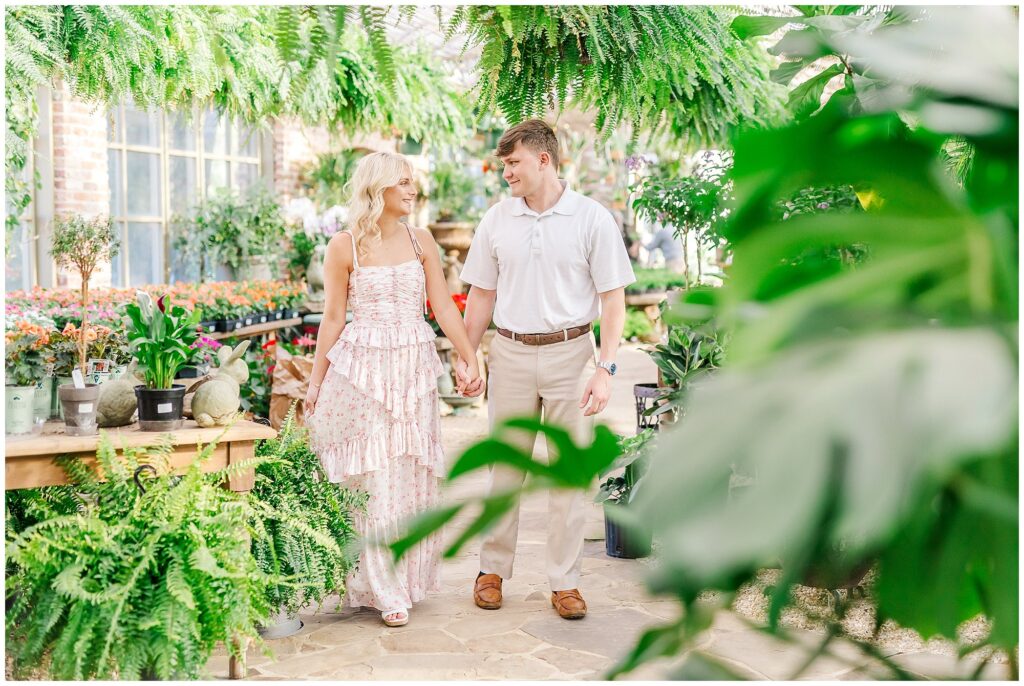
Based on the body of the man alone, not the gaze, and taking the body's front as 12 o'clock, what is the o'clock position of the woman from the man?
The woman is roughly at 3 o'clock from the man.

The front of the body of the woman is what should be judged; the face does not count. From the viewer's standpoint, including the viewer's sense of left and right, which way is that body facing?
facing the viewer

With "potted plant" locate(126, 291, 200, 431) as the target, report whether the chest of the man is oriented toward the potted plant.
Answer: no

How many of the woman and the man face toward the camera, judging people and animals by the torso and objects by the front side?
2

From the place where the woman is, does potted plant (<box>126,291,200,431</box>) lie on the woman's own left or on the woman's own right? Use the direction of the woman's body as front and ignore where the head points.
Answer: on the woman's own right

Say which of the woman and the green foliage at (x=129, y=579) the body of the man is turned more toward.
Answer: the green foliage

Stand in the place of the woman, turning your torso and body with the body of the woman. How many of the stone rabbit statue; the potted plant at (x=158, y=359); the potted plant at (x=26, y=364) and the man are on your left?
1

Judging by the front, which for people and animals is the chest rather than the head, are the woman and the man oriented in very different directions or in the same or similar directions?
same or similar directions

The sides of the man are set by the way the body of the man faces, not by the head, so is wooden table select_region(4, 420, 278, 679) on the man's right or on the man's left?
on the man's right

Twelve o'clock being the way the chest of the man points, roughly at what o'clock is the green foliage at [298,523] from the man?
The green foliage is roughly at 2 o'clock from the man.

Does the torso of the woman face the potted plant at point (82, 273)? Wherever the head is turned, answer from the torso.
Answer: no

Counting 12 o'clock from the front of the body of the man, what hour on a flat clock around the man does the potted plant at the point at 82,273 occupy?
The potted plant is roughly at 3 o'clock from the man.

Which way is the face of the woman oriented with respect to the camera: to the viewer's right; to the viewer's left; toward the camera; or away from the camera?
to the viewer's right

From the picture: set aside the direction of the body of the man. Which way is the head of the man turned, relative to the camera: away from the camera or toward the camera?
toward the camera

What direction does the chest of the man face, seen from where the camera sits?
toward the camera
